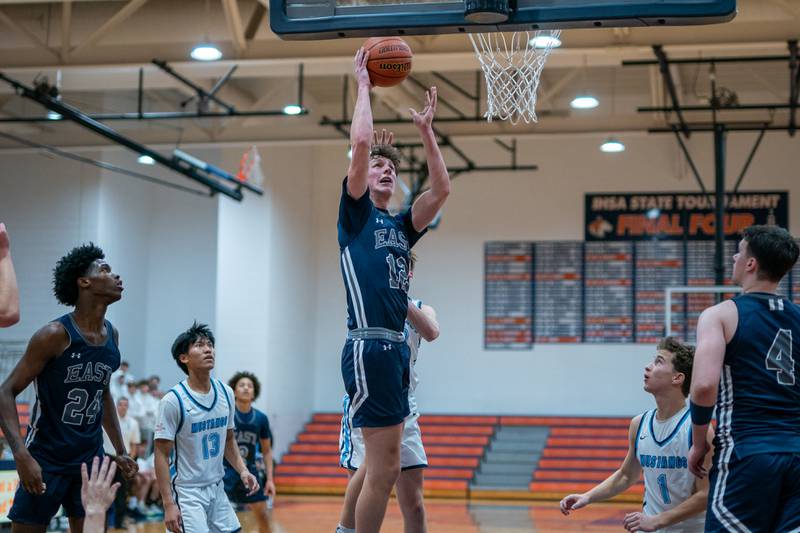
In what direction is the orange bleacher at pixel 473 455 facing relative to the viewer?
toward the camera

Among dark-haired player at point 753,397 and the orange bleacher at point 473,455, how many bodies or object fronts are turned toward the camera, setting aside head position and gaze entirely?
1

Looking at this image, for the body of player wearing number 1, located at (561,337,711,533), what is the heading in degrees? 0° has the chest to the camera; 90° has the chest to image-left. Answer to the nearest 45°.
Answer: approximately 45°

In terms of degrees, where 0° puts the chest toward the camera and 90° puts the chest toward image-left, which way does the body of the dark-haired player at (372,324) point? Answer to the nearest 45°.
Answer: approximately 315°

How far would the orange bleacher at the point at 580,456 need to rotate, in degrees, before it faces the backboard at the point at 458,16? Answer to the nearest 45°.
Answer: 0° — it already faces it

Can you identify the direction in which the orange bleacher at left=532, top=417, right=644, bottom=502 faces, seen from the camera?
facing the viewer

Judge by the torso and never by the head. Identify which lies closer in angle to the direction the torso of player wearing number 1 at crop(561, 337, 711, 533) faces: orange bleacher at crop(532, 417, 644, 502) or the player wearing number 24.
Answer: the player wearing number 24

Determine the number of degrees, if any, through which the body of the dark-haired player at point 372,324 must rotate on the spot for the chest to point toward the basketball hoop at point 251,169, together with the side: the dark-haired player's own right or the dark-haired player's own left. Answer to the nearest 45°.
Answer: approximately 135° to the dark-haired player's own left

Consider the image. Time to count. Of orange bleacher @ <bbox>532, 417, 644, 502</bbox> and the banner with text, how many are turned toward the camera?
2

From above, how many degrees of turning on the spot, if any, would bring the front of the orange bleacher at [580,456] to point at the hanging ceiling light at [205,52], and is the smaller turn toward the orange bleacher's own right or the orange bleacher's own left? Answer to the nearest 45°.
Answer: approximately 45° to the orange bleacher's own right

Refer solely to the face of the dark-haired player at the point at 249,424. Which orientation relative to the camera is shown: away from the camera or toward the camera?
toward the camera

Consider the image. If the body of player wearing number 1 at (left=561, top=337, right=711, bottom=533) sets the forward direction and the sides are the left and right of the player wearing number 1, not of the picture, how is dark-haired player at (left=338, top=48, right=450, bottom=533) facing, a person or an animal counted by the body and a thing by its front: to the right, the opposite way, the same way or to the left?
to the left

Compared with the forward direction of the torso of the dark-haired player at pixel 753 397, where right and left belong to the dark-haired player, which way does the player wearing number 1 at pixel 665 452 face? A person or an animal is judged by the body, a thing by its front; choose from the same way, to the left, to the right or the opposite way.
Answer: to the left

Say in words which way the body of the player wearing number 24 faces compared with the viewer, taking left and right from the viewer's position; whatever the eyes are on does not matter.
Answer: facing the viewer and to the right of the viewer

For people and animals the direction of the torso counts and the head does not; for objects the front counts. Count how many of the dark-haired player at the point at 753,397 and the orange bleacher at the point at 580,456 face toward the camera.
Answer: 1

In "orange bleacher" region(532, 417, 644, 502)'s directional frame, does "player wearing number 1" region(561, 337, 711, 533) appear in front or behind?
in front

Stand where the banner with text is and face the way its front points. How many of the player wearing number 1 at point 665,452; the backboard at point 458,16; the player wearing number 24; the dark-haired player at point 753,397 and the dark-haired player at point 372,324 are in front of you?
5
